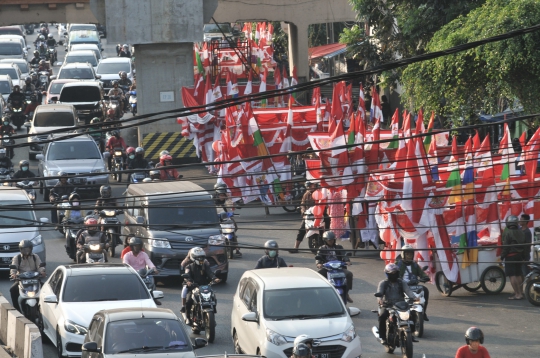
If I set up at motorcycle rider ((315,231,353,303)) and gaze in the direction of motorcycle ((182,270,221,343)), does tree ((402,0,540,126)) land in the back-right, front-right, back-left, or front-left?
back-right

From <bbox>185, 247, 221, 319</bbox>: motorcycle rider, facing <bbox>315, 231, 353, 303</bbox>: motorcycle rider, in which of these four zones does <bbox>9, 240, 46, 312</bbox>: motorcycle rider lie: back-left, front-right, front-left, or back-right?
back-left

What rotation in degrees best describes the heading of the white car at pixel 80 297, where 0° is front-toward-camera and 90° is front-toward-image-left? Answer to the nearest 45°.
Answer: approximately 0°

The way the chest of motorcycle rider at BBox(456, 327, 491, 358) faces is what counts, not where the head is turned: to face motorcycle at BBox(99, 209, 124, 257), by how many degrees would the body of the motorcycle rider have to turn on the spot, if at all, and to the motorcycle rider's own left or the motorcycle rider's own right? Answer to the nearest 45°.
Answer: approximately 135° to the motorcycle rider's own right

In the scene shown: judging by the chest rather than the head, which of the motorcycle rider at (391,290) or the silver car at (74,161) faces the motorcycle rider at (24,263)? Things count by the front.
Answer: the silver car

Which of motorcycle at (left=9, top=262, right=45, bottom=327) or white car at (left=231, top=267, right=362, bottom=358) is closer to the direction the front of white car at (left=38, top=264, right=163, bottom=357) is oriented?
the white car
